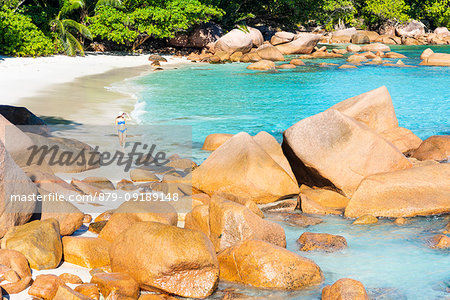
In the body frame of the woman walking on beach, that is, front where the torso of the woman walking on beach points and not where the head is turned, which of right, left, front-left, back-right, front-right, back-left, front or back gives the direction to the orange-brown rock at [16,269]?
front

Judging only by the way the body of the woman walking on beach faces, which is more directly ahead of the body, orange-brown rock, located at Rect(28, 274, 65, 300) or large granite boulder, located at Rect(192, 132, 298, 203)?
the orange-brown rock

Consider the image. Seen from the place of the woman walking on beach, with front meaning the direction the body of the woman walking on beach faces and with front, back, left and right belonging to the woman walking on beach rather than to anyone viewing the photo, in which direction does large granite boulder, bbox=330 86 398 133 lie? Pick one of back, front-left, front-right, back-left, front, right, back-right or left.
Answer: left

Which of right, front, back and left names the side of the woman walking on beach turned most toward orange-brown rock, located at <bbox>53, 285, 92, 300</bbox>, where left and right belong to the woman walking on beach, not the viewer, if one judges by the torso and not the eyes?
front

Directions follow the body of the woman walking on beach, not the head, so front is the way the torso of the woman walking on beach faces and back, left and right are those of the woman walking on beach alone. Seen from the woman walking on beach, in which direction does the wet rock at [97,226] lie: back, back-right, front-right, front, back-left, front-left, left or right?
front

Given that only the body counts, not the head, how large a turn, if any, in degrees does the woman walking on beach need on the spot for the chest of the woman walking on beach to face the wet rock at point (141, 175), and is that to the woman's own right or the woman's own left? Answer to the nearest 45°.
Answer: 0° — they already face it

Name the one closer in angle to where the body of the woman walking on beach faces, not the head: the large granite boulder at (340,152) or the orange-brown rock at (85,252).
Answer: the orange-brown rock

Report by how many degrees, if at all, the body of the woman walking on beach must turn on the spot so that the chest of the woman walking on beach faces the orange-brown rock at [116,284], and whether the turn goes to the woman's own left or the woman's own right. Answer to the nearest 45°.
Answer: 0° — they already face it

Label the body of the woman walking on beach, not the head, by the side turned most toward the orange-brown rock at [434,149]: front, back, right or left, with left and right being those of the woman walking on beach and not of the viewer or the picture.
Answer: left

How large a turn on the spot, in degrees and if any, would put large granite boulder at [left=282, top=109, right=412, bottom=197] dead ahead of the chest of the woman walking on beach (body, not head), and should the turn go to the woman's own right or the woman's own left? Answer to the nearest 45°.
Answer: approximately 45° to the woman's own left

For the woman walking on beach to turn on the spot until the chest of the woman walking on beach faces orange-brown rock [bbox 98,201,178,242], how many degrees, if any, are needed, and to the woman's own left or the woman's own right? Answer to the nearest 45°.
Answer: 0° — they already face it

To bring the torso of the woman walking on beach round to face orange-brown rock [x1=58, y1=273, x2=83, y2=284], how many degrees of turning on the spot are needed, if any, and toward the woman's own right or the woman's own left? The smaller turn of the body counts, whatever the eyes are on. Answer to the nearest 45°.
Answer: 0° — they already face it

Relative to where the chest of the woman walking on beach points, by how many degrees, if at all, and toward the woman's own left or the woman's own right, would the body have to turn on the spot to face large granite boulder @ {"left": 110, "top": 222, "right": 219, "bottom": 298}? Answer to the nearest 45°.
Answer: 0° — they already face it

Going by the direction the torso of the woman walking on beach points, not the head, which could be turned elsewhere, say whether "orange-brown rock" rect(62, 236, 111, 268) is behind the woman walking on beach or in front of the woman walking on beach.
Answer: in front

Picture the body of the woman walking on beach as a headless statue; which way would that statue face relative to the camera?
toward the camera

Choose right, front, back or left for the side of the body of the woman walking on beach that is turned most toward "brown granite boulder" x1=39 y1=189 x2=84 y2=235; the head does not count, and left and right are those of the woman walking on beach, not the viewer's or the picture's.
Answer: front

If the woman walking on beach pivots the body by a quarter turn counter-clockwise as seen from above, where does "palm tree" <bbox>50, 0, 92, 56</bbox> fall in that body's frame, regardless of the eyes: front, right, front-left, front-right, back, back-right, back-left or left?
left

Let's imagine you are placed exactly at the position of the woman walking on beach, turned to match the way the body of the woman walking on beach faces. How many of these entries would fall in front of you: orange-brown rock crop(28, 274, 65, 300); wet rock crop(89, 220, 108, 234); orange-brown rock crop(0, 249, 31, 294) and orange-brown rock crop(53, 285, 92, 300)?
4

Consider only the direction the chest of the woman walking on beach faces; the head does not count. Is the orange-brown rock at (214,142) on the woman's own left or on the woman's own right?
on the woman's own left

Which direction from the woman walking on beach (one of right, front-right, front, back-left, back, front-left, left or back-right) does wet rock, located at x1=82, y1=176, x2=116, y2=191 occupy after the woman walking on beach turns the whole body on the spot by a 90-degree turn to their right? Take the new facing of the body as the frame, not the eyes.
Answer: left
